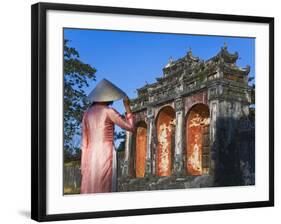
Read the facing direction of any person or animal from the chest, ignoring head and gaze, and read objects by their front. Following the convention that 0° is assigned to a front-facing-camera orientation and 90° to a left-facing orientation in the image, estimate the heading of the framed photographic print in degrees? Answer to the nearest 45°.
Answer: approximately 315°
